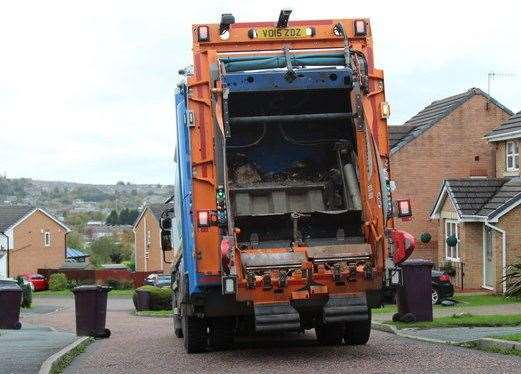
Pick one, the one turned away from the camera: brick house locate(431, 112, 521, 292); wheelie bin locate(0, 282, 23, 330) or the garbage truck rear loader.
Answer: the garbage truck rear loader

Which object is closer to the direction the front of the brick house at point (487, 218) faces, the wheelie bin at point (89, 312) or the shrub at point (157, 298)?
the wheelie bin

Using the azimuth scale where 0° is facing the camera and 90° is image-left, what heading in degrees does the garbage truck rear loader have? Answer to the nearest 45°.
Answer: approximately 180°

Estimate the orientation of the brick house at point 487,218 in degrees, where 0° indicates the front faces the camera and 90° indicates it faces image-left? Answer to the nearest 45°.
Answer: approximately 45°

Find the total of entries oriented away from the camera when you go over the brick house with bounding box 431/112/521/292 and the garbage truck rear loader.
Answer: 1

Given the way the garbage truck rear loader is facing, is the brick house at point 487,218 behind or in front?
in front

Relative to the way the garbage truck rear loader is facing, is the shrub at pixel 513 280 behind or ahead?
ahead

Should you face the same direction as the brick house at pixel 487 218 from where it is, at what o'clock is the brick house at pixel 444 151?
the brick house at pixel 444 151 is roughly at 4 o'clock from the brick house at pixel 487 218.

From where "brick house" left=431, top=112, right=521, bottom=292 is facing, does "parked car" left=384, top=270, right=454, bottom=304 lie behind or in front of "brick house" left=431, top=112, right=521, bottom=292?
in front

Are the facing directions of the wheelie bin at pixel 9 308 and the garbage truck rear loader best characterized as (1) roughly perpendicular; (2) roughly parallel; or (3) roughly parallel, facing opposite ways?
roughly perpendicular
